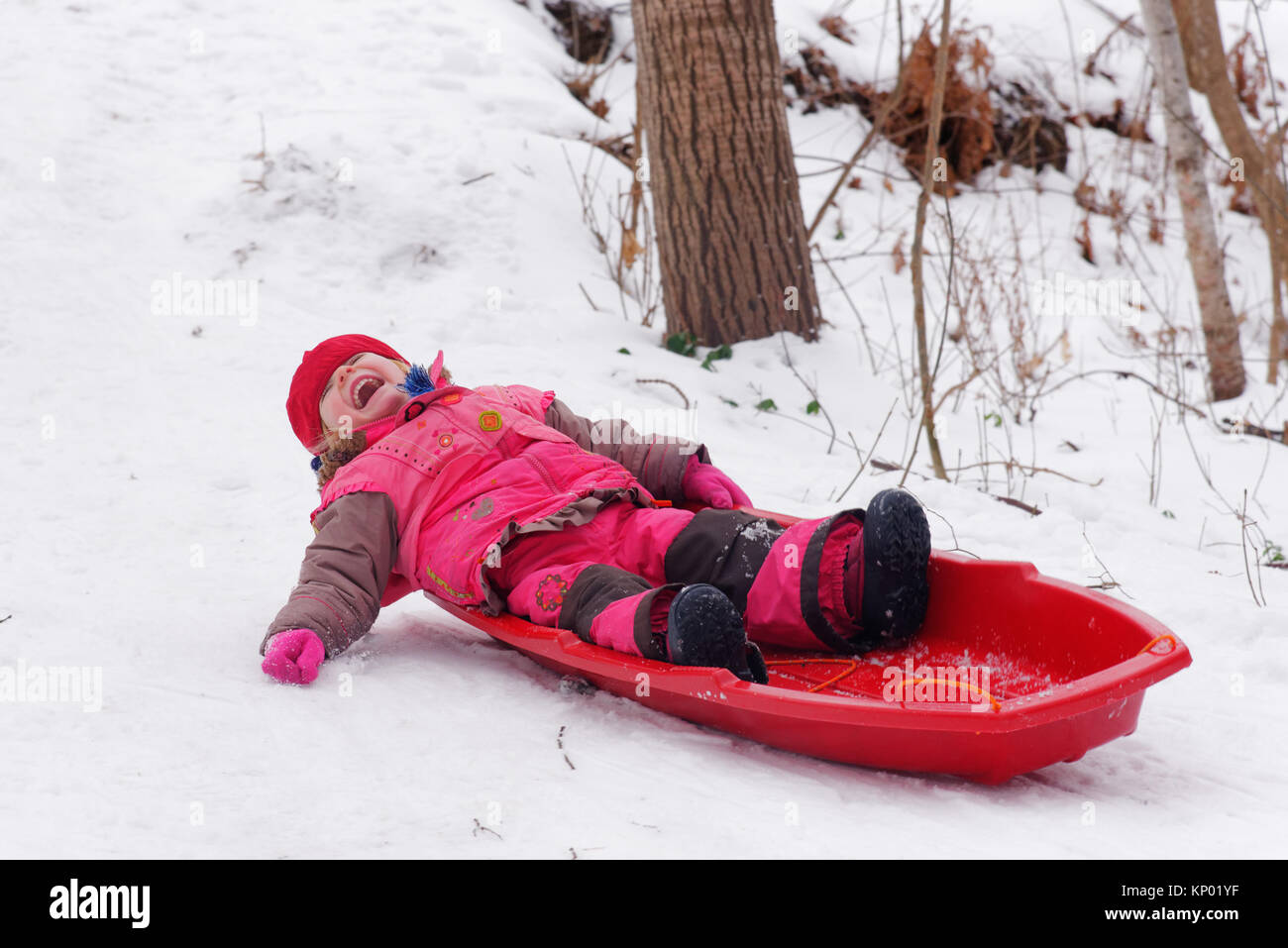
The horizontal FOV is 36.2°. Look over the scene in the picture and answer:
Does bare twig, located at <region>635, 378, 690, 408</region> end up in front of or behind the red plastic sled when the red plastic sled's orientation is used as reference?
behind

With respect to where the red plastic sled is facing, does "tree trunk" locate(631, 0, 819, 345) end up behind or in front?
behind

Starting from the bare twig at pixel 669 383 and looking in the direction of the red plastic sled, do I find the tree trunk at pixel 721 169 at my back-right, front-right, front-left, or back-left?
back-left

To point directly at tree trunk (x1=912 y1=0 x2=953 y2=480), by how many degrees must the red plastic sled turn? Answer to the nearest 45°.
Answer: approximately 135° to its left

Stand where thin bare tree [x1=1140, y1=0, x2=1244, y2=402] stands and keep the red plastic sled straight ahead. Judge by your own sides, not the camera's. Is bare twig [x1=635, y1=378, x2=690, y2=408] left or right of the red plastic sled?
right

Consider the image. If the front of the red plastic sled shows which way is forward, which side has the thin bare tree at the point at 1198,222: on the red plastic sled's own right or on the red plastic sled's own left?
on the red plastic sled's own left

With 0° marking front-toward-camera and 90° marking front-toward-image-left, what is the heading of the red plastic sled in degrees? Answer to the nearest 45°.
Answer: approximately 315°
